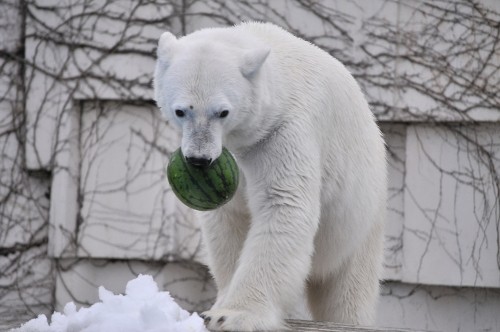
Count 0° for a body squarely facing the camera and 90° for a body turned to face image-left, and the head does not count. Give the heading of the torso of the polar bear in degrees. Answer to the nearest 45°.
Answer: approximately 45°

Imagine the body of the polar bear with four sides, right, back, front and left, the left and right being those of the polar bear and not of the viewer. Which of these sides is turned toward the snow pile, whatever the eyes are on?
front
